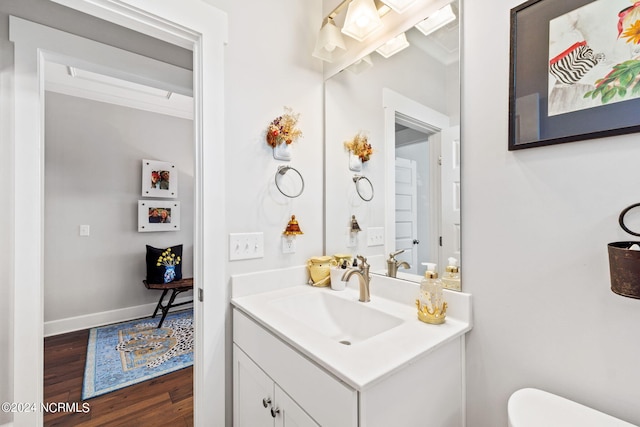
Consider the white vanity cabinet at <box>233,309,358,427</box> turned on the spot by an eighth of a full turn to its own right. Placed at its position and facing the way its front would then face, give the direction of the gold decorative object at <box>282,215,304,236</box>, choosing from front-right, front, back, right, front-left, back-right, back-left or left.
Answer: right

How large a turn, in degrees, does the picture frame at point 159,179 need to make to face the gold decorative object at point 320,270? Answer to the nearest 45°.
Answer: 0° — it already faces it

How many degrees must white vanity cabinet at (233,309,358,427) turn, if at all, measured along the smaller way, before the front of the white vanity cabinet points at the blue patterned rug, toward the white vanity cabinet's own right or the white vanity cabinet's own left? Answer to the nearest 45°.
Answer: approximately 90° to the white vanity cabinet's own right

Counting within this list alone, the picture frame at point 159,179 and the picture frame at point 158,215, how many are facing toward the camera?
2

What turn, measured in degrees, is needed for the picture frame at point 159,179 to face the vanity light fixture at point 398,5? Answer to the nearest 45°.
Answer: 0° — it already faces it

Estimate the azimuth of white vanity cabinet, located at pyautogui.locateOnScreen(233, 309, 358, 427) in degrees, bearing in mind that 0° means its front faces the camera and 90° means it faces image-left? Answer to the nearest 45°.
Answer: approximately 45°

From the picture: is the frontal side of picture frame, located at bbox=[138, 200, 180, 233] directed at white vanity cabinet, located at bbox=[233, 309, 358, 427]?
yes
